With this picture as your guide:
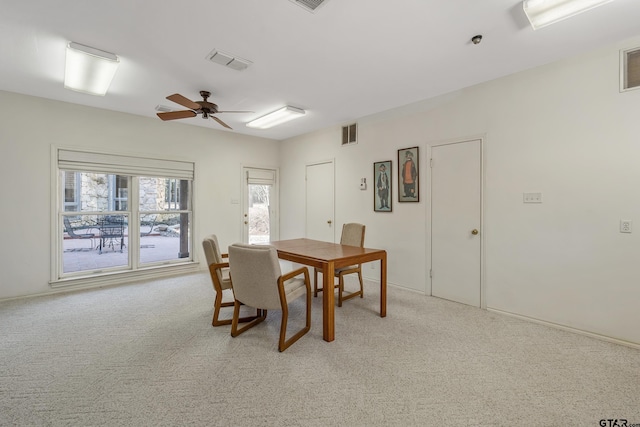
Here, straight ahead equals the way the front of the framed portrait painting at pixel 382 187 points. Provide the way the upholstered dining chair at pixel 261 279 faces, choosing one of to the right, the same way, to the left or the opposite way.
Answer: the opposite way

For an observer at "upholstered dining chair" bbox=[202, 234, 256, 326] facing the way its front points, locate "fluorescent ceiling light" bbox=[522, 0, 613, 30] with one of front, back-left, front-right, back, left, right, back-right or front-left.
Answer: front-right

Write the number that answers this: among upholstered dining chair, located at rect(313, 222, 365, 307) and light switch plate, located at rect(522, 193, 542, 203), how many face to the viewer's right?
0

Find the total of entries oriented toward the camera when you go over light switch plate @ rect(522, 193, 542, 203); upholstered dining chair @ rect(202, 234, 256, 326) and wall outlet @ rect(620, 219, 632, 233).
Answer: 2

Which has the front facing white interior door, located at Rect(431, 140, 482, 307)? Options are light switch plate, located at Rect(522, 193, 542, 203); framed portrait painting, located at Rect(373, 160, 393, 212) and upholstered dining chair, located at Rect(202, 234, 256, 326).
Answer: the upholstered dining chair

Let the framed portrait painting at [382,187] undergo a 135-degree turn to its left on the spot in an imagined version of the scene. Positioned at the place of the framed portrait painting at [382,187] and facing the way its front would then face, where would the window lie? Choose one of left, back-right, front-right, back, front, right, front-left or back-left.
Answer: back

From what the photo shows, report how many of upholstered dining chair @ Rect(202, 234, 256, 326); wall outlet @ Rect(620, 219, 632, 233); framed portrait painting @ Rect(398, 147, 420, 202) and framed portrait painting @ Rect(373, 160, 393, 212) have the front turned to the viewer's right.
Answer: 1

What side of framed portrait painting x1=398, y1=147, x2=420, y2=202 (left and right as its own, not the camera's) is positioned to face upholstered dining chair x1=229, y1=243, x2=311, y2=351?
front

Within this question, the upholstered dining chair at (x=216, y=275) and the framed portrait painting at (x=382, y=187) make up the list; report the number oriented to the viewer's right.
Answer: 1

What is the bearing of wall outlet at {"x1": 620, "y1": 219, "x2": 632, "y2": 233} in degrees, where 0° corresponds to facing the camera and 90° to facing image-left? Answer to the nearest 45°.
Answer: approximately 0°

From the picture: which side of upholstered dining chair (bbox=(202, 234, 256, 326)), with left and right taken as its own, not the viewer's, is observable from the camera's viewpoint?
right

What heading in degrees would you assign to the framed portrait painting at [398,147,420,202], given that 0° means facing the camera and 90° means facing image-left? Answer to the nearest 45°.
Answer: approximately 45°

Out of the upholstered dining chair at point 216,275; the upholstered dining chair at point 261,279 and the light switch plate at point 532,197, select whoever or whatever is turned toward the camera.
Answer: the light switch plate

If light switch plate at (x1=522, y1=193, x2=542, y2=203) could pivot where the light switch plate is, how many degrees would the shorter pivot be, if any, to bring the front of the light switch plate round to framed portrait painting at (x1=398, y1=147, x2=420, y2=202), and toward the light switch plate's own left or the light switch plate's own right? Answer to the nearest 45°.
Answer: approximately 90° to the light switch plate's own right

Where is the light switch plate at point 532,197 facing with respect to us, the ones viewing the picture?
facing the viewer

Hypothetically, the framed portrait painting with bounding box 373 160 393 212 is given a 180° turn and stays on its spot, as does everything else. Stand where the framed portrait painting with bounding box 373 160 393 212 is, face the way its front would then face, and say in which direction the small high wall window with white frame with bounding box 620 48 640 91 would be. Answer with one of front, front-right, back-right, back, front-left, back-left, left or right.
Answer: right
